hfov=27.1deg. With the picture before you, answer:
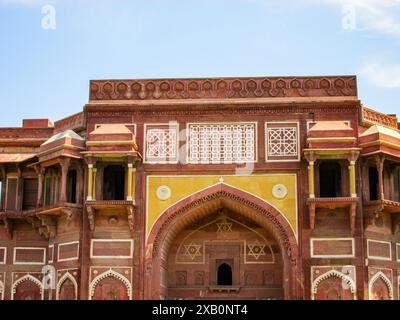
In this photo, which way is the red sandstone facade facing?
toward the camera
